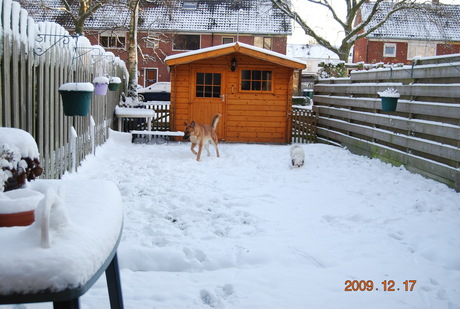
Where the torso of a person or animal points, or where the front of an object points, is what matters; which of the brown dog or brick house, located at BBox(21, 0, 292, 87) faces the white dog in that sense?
the brick house

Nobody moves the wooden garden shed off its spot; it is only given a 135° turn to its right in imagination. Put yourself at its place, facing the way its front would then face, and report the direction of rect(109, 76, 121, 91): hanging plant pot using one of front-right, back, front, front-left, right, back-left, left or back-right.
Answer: left

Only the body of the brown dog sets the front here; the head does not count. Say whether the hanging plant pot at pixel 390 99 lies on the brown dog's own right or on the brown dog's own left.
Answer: on the brown dog's own left

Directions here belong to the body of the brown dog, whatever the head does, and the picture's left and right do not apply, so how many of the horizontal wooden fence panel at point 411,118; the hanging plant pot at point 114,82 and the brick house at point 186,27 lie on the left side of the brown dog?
1

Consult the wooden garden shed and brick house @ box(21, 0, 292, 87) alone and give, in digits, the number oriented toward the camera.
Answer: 2

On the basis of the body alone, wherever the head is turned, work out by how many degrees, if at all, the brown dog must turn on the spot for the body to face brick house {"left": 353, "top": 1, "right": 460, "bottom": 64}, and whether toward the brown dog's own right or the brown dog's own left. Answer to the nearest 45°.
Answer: approximately 180°

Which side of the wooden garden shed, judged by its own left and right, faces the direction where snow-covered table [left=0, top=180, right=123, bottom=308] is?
front

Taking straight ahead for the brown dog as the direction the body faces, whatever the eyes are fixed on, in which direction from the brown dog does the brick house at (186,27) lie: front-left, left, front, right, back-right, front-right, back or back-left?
back-right

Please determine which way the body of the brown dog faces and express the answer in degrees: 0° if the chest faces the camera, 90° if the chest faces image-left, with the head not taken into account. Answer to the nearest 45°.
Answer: approximately 45°

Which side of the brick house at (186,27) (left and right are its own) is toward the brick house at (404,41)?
left

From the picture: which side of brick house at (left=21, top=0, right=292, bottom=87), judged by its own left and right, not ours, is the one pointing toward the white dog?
front

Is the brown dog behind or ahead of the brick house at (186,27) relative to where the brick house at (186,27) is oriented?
ahead

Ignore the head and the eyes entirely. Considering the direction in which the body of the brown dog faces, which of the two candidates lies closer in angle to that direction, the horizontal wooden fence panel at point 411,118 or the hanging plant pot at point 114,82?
the hanging plant pot

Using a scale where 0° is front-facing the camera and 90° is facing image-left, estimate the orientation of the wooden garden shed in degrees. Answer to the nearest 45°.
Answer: approximately 0°

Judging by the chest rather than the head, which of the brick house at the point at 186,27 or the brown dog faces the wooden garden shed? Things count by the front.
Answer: the brick house
